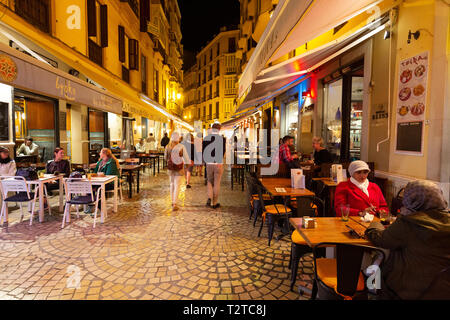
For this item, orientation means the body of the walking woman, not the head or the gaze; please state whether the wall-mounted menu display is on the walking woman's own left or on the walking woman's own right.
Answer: on the walking woman's own right

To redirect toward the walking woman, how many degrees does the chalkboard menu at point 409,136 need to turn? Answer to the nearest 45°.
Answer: approximately 45° to its right

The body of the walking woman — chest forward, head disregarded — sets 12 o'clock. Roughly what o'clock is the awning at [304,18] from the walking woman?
The awning is roughly at 5 o'clock from the walking woman.

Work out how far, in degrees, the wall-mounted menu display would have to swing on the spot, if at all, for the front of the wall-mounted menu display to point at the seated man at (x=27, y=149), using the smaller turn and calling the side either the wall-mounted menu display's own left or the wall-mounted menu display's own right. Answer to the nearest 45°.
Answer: approximately 45° to the wall-mounted menu display's own right

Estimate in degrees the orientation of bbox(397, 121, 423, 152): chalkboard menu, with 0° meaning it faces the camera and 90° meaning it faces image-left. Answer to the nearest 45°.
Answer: approximately 45°

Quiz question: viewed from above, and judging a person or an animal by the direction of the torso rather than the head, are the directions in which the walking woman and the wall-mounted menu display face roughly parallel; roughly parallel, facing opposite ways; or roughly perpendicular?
roughly perpendicular

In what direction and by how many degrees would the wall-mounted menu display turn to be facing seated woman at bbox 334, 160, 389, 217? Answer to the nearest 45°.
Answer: approximately 45° to its left

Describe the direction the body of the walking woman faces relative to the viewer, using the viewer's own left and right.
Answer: facing away from the viewer

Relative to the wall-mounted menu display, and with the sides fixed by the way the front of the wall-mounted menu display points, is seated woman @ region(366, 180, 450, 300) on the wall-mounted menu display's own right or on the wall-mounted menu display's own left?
on the wall-mounted menu display's own left

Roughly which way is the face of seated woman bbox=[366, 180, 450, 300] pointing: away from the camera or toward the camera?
away from the camera

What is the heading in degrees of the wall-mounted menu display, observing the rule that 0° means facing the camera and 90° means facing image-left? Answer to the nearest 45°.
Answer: approximately 45°

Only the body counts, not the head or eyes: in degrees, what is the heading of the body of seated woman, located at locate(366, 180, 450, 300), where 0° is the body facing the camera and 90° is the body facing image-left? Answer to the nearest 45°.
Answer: approximately 135°
